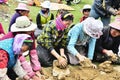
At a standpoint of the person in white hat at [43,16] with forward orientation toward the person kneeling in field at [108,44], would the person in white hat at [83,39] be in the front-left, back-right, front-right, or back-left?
front-right

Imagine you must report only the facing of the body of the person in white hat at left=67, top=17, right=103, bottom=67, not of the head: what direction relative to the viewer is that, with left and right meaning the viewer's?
facing the viewer and to the right of the viewer

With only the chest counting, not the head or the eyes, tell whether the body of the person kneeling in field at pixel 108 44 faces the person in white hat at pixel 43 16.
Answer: no

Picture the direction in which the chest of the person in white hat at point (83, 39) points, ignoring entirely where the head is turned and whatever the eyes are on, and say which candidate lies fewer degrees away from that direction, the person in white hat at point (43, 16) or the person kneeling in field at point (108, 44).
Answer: the person kneeling in field

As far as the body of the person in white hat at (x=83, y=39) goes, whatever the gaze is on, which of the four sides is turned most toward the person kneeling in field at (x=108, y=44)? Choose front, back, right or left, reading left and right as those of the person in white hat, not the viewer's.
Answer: left

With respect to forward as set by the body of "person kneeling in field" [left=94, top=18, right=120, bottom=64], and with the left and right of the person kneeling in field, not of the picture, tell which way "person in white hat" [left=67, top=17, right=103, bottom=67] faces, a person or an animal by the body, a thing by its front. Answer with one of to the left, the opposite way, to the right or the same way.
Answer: the same way
